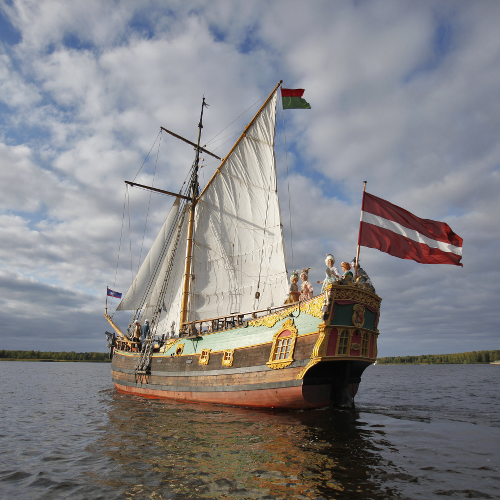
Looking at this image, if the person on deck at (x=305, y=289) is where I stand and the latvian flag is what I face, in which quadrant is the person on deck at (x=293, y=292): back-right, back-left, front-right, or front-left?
back-left

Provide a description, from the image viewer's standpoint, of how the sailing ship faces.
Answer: facing away from the viewer and to the left of the viewer
